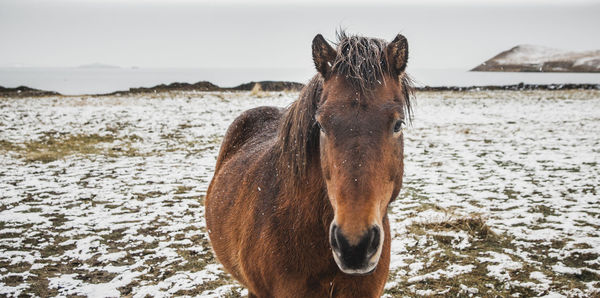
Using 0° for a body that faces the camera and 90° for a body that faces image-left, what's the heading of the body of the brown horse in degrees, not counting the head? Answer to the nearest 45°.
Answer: approximately 315°
